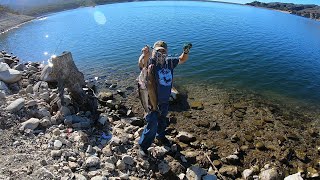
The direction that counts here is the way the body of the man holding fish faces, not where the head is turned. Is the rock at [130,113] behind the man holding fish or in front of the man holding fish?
behind

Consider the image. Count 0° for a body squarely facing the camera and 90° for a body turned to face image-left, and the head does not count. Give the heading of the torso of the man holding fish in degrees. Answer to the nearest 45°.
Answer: approximately 0°

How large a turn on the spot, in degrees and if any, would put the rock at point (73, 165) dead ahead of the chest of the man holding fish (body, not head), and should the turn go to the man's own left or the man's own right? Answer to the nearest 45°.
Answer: approximately 45° to the man's own right

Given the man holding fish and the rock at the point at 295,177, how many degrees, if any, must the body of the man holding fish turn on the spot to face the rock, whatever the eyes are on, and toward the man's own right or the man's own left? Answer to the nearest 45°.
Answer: approximately 90° to the man's own left

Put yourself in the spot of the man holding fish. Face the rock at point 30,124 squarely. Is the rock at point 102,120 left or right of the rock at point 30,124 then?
right

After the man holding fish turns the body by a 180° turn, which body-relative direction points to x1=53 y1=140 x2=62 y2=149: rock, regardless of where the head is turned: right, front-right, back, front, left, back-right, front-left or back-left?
left

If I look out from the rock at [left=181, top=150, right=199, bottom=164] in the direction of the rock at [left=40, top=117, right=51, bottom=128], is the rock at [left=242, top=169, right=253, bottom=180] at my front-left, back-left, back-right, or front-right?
back-left

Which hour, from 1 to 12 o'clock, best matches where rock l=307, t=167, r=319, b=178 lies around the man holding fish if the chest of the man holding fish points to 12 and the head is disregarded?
The rock is roughly at 9 o'clock from the man holding fish.

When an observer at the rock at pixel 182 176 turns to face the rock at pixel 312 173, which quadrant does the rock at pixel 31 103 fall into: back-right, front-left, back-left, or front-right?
back-left

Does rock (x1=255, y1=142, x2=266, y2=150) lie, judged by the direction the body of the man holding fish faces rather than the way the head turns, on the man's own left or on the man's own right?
on the man's own left

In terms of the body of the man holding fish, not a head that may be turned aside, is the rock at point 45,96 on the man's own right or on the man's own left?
on the man's own right

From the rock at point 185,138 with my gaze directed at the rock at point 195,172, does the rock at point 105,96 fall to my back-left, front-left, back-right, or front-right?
back-right
